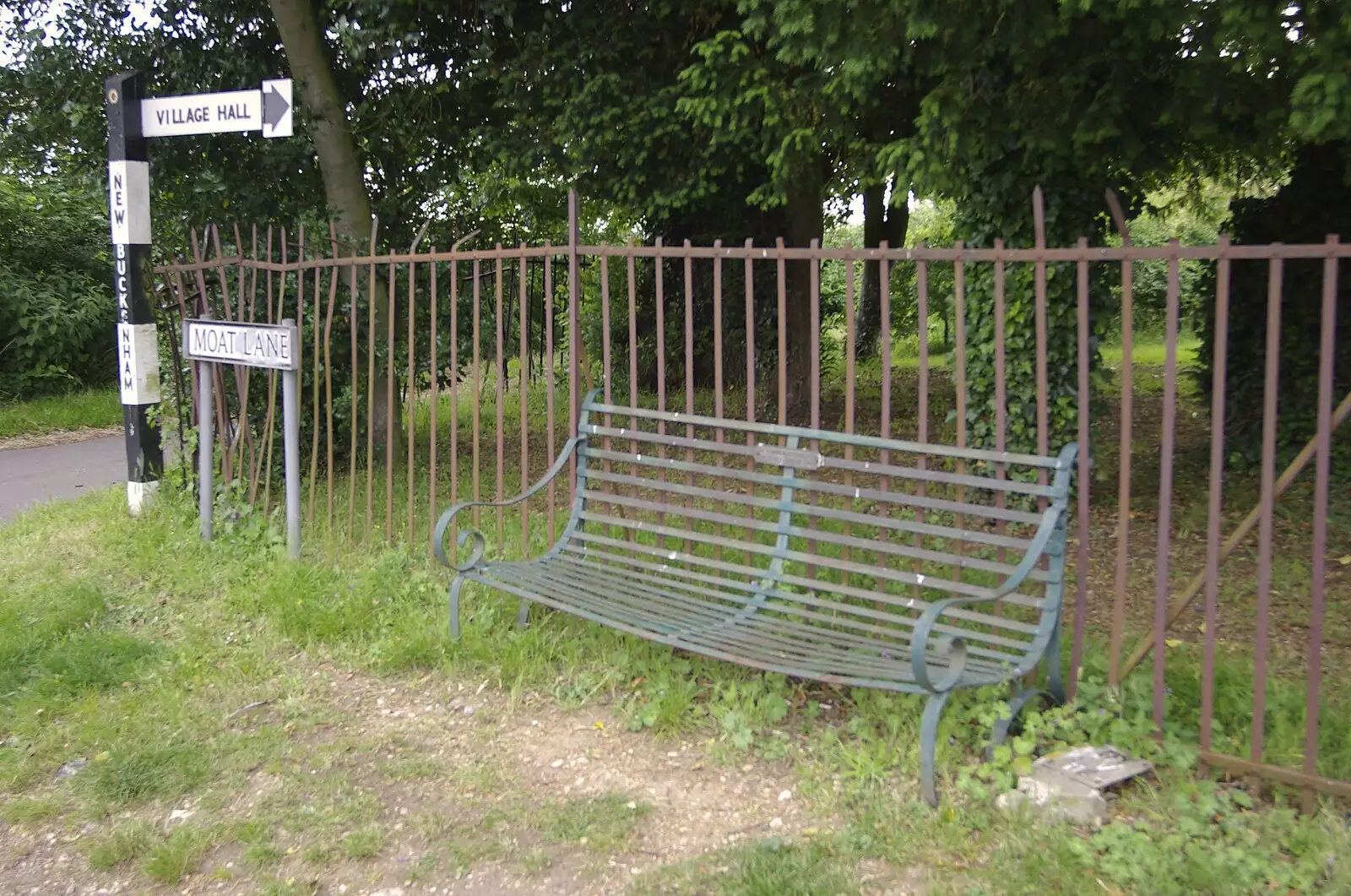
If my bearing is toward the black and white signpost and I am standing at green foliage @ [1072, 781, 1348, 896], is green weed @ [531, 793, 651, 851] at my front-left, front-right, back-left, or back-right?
front-left

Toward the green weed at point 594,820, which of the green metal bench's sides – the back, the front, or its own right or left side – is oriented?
front

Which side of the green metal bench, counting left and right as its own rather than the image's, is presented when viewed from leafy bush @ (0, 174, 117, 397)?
right

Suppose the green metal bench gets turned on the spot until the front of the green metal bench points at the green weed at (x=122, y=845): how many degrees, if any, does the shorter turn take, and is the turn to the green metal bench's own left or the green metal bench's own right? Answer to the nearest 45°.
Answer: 0° — it already faces it

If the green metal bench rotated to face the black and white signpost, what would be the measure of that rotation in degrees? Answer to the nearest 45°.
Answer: approximately 90° to its right

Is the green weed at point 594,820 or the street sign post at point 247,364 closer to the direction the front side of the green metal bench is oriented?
the green weed

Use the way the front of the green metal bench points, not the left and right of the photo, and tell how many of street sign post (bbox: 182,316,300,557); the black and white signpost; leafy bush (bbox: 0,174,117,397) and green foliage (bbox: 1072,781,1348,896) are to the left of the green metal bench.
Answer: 1

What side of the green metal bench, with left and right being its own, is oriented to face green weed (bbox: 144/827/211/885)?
front

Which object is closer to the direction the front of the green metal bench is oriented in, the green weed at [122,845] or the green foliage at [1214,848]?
the green weed

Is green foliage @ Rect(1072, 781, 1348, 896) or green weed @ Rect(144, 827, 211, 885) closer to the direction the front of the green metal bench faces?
the green weed

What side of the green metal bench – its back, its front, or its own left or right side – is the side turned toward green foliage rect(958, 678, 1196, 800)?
left

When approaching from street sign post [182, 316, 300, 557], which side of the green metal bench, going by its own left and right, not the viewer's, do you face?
right

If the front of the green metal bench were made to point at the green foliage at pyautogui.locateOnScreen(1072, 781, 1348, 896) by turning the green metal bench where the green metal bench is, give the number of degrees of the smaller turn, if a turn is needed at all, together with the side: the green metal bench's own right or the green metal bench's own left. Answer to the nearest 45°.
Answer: approximately 90° to the green metal bench's own left

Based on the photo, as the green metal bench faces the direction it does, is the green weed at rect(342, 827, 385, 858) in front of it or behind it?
in front

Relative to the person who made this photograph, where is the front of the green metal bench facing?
facing the viewer and to the left of the viewer

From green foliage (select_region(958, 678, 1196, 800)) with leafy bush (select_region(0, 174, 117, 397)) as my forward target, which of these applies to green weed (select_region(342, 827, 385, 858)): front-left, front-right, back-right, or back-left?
front-left
